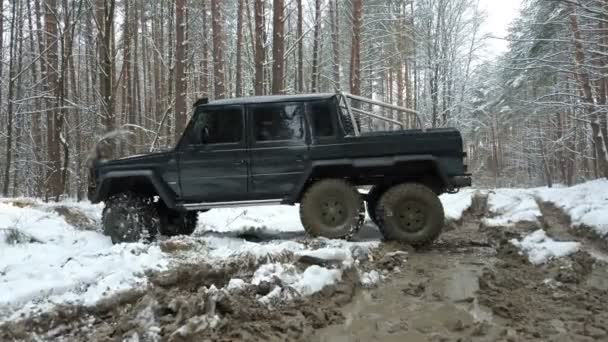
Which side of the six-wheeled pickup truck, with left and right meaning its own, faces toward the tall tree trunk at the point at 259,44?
right

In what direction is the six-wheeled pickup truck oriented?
to the viewer's left

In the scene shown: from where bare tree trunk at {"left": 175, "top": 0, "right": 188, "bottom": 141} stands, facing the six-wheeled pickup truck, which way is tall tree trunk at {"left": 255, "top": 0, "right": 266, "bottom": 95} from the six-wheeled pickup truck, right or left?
left

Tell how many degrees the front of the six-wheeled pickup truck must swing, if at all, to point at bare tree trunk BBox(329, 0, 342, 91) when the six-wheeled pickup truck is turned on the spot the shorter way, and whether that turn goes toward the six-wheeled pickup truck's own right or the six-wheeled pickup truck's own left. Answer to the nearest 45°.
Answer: approximately 90° to the six-wheeled pickup truck's own right

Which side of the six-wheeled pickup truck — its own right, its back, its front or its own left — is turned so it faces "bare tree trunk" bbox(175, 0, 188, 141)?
right

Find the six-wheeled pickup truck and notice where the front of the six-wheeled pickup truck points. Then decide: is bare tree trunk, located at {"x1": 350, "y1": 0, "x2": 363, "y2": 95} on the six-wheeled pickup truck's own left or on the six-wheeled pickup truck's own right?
on the six-wheeled pickup truck's own right
